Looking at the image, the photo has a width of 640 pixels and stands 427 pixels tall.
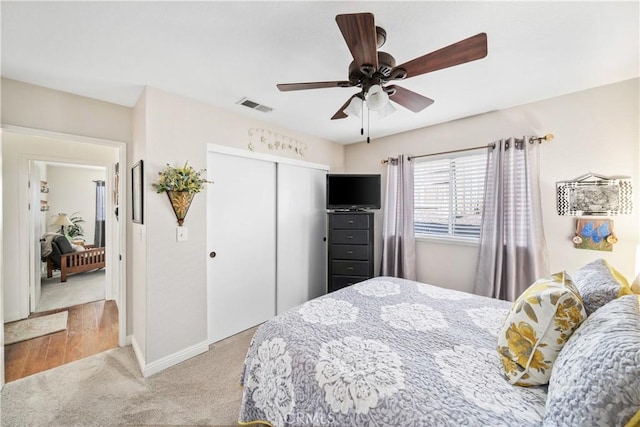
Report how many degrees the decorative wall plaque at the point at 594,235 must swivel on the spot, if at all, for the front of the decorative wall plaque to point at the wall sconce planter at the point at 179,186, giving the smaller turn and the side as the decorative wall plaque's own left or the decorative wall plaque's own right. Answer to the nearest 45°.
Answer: approximately 45° to the decorative wall plaque's own right

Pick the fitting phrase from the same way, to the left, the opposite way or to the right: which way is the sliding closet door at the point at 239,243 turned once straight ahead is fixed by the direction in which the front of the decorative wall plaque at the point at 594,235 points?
to the left

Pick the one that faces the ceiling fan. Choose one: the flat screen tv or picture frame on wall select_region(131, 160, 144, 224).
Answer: the flat screen tv

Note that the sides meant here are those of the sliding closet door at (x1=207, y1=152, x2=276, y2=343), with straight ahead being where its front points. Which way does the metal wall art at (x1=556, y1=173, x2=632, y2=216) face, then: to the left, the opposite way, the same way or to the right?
to the right

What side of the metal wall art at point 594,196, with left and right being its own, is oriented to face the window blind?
right

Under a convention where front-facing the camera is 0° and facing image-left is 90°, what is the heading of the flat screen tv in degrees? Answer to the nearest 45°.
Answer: approximately 0°

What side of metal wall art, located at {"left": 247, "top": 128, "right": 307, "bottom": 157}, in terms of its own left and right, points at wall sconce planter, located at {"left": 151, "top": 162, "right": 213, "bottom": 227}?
right
